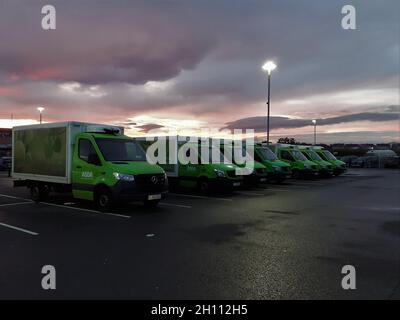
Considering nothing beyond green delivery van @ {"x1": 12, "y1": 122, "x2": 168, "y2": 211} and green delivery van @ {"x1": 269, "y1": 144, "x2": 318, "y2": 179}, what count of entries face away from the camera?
0

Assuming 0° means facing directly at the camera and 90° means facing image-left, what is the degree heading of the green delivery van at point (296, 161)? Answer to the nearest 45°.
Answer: approximately 315°

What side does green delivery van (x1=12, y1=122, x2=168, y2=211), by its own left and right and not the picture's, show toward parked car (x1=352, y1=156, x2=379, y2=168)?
left

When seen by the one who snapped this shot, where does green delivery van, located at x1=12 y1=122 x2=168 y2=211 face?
facing the viewer and to the right of the viewer

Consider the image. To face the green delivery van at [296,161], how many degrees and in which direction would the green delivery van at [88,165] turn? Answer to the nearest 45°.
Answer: approximately 90° to its left

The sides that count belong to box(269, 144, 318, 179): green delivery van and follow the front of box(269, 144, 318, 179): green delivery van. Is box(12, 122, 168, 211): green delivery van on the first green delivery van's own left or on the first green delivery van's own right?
on the first green delivery van's own right
